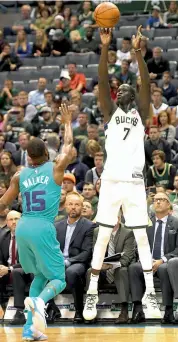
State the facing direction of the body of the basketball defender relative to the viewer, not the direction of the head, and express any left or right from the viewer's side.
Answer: facing away from the viewer

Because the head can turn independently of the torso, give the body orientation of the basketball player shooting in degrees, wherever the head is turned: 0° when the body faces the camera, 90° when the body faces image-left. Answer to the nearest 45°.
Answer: approximately 0°

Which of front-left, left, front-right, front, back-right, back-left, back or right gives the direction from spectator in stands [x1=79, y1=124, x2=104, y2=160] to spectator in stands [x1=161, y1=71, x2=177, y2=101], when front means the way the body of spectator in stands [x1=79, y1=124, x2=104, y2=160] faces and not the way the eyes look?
back-left

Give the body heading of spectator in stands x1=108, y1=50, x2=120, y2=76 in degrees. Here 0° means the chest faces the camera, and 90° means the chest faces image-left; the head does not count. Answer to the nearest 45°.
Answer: approximately 0°

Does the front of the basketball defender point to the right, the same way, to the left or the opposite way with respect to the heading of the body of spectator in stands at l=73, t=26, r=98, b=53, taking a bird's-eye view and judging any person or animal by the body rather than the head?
the opposite way

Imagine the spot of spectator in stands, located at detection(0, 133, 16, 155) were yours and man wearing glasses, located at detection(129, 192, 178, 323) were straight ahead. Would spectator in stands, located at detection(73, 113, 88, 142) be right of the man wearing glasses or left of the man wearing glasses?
left

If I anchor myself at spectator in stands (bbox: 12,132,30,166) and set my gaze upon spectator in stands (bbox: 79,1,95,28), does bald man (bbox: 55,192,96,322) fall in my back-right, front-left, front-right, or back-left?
back-right

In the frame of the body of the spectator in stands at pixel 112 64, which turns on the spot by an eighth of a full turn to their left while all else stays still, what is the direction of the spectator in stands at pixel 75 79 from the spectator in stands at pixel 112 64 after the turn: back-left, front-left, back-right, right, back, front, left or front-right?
back-right

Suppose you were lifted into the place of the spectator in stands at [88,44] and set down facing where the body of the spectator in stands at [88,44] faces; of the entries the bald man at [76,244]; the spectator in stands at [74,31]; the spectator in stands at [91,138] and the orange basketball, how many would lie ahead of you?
3

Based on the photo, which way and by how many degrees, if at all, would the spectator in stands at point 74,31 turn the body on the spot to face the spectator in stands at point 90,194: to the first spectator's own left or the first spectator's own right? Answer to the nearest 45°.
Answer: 0° — they already face them

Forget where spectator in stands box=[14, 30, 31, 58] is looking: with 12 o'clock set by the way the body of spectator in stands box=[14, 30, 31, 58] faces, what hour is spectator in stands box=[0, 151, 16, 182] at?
spectator in stands box=[0, 151, 16, 182] is roughly at 12 o'clock from spectator in stands box=[14, 30, 31, 58].

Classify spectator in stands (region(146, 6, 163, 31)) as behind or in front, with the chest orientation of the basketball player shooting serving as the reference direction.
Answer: behind

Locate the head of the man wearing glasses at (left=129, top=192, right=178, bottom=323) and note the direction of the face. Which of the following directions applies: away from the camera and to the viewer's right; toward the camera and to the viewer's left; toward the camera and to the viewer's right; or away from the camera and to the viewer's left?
toward the camera and to the viewer's left
